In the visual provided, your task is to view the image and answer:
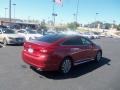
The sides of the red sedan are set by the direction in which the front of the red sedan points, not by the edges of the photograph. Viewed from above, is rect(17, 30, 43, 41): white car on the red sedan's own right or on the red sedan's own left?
on the red sedan's own left

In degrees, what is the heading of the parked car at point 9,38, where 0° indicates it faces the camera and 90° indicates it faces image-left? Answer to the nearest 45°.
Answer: approximately 315°

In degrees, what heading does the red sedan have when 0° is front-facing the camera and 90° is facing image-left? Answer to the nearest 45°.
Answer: approximately 225°

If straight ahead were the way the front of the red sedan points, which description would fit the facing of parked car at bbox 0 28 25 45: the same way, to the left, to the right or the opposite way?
to the right

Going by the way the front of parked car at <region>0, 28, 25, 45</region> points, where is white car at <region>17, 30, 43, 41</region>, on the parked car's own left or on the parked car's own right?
on the parked car's own left
